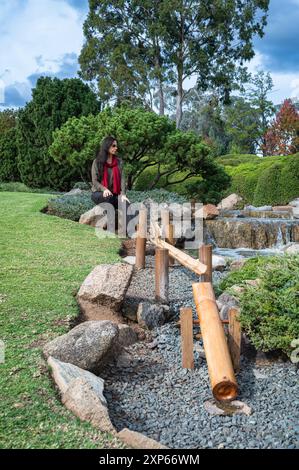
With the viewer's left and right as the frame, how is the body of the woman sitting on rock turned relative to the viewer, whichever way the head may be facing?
facing the viewer and to the right of the viewer

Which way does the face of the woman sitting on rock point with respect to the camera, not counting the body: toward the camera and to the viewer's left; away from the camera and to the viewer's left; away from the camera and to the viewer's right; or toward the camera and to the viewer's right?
toward the camera and to the viewer's right

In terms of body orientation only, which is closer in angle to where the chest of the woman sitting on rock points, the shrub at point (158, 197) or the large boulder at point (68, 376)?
the large boulder

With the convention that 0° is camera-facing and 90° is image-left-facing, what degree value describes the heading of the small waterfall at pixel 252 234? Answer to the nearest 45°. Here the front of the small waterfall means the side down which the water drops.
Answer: approximately 0°

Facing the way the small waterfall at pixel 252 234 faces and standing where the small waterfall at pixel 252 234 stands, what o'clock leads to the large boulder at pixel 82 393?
The large boulder is roughly at 12 o'clock from the small waterfall.

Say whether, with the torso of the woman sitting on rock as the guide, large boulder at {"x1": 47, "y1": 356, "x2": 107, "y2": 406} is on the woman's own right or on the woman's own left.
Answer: on the woman's own right

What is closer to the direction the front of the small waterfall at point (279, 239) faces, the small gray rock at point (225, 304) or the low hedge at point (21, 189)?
the small gray rock

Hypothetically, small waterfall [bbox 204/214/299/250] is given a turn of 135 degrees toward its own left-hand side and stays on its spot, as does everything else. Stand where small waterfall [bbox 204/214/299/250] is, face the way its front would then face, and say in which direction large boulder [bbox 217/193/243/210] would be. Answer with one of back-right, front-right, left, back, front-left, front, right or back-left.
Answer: front-left

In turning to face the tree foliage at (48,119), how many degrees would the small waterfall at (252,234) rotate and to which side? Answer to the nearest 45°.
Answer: approximately 135° to its right

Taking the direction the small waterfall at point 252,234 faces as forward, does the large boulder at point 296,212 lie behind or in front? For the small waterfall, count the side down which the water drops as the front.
behind

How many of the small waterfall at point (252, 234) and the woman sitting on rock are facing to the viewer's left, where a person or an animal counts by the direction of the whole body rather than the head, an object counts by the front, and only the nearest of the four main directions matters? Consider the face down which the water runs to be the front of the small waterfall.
0

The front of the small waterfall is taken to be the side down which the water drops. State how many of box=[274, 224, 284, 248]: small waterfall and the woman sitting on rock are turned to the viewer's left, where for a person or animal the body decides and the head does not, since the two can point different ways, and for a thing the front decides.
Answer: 0

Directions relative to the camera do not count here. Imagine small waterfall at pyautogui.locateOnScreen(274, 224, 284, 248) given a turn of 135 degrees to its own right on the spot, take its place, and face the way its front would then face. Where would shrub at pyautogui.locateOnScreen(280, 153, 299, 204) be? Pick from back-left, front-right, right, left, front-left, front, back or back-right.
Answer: front-right

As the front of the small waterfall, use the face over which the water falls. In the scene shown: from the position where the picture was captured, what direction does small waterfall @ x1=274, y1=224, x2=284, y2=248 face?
facing the viewer

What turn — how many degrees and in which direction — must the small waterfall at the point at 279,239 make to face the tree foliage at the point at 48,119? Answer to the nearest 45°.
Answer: approximately 135° to its right

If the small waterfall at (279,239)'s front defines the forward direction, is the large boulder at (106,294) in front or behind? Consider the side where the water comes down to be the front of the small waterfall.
in front

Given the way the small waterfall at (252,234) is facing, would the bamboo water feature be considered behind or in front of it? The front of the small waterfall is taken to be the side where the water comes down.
in front
